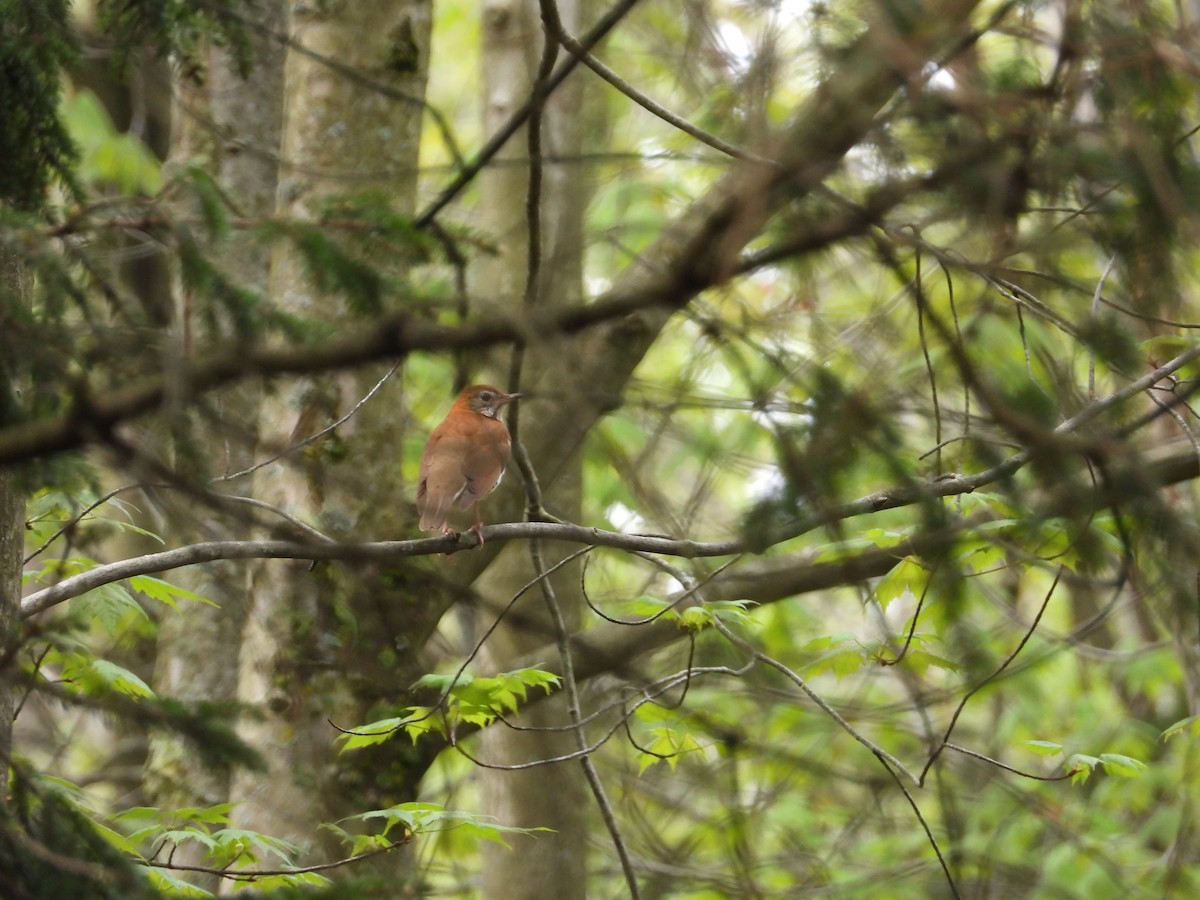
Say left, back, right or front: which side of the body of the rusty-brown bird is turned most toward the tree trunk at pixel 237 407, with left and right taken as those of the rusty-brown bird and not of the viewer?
left

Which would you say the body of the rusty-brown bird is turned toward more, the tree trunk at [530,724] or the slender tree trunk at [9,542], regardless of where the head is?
the tree trunk

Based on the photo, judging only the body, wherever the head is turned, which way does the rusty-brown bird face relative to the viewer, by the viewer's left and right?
facing away from the viewer and to the right of the viewer

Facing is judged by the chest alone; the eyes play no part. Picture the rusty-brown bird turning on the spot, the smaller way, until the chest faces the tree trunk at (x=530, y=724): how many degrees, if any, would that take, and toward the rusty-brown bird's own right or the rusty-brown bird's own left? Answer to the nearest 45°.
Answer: approximately 45° to the rusty-brown bird's own left

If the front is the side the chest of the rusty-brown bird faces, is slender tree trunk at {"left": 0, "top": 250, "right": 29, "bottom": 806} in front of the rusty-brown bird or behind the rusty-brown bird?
behind
